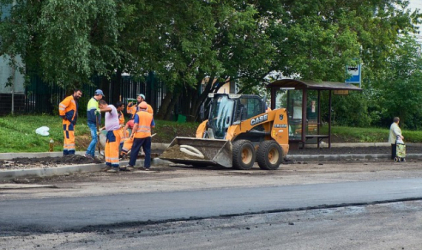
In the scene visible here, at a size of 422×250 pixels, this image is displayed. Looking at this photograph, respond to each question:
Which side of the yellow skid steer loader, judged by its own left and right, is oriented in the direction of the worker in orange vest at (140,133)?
front

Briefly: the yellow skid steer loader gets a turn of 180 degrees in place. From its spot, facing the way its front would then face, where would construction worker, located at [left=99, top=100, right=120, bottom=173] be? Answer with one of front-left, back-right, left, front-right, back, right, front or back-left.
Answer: back

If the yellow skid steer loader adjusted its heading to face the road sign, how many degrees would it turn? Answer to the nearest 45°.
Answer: approximately 180°

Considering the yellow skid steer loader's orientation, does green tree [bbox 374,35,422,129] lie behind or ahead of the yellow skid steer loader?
behind

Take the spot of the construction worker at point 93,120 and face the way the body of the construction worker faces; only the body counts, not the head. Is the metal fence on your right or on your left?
on your left

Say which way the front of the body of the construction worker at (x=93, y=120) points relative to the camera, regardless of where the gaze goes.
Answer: to the viewer's right

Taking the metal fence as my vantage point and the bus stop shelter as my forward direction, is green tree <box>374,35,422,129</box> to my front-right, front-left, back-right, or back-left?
front-left

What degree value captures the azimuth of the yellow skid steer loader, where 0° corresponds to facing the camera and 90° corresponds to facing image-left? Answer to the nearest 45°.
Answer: approximately 45°
